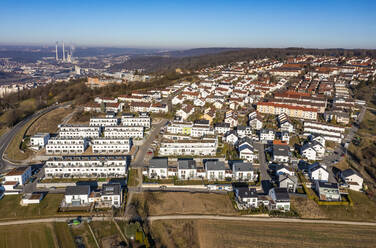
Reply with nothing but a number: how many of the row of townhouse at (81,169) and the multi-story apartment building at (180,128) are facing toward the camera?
2

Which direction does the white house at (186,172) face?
toward the camera

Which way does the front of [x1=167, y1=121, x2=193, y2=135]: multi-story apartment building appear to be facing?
toward the camera

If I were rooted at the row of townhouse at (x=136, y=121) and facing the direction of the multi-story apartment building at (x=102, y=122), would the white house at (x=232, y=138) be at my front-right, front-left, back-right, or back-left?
back-left

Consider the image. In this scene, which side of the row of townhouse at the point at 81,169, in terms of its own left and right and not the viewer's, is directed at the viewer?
front

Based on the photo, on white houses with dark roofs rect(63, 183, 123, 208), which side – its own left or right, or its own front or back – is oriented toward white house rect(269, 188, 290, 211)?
left

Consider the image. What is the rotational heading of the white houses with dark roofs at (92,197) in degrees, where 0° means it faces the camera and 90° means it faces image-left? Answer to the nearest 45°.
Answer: approximately 0°

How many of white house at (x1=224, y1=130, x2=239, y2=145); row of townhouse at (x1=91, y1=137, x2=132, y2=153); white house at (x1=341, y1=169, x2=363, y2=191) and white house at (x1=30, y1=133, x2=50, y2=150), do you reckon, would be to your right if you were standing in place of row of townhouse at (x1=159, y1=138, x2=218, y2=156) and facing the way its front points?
2

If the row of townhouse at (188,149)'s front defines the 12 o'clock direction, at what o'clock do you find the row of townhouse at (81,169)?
the row of townhouse at (81,169) is roughly at 2 o'clock from the row of townhouse at (188,149).

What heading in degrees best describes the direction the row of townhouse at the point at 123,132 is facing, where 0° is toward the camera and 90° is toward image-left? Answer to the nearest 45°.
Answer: approximately 0°
